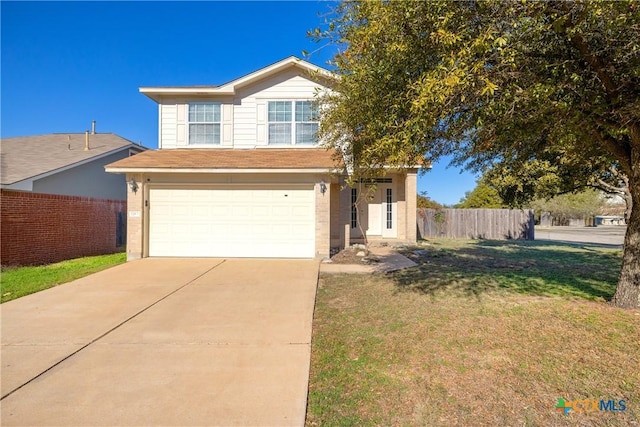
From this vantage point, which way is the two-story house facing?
toward the camera

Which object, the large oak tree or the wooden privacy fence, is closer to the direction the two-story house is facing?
the large oak tree

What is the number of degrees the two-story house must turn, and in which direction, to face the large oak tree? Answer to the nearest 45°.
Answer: approximately 45° to its left

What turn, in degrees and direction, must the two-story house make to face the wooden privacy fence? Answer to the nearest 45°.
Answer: approximately 135° to its left

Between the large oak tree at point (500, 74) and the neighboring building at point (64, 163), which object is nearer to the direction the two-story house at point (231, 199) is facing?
the large oak tree

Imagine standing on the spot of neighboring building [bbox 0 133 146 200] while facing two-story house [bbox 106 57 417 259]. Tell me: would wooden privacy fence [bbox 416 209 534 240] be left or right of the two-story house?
left
